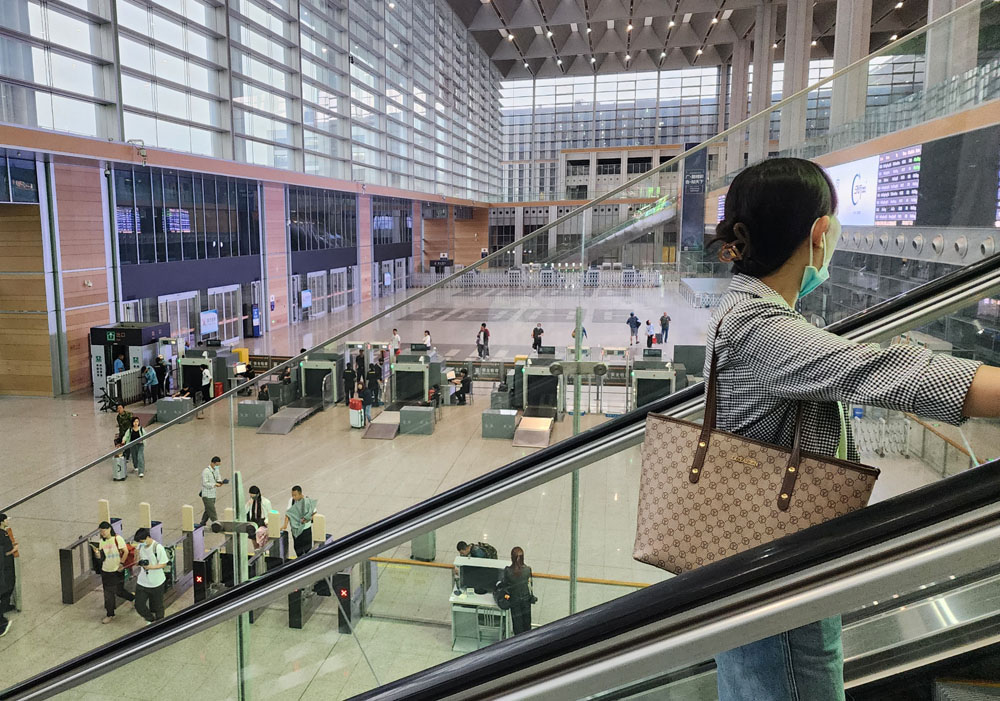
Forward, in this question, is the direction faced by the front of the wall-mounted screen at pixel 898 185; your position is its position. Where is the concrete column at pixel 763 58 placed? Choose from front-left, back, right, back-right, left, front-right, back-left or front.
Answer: back-right

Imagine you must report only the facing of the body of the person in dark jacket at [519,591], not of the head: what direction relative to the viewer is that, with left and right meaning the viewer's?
facing away from the viewer

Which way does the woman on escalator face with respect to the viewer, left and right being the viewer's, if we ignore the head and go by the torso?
facing away from the viewer and to the right of the viewer

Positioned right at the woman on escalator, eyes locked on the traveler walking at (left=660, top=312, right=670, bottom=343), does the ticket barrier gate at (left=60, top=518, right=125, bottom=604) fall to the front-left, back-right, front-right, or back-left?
front-left

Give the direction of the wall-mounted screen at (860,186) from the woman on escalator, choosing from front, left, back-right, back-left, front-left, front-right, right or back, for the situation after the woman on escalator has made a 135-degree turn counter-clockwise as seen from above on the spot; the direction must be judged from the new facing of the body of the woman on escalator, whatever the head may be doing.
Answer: right

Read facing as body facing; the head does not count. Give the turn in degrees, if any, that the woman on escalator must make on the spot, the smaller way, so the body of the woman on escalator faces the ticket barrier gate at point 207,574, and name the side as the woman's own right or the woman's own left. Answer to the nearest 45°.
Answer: approximately 90° to the woman's own left

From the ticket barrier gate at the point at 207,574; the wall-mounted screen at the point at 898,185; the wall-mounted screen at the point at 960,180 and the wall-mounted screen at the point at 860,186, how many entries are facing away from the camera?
0

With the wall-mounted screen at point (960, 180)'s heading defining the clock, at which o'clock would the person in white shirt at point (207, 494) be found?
The person in white shirt is roughly at 2 o'clock from the wall-mounted screen.

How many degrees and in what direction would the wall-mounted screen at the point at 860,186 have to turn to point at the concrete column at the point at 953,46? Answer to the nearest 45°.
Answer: approximately 180°

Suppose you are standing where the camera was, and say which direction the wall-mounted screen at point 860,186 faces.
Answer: facing the viewer and to the left of the viewer

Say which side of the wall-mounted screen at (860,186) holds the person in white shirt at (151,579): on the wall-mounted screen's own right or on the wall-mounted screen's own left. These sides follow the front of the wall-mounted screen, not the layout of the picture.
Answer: on the wall-mounted screen's own right

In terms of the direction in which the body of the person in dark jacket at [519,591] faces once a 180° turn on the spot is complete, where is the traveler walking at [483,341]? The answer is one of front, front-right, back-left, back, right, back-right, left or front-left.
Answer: back

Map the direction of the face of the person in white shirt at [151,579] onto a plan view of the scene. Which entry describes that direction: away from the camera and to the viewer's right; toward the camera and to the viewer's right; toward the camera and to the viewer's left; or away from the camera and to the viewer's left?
toward the camera and to the viewer's left

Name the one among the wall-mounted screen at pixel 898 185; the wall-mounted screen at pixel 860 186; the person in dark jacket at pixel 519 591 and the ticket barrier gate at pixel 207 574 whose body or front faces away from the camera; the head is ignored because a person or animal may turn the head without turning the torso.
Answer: the person in dark jacket

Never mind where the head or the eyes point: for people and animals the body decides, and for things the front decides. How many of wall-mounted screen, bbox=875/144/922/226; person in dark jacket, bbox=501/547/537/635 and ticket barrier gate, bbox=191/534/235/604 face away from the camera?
1

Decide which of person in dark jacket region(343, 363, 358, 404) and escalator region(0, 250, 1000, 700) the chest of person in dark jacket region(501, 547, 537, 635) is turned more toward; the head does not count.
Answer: the person in dark jacket
